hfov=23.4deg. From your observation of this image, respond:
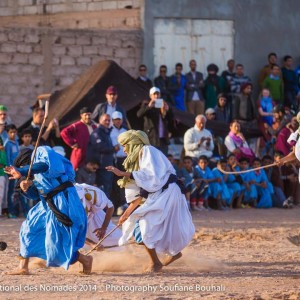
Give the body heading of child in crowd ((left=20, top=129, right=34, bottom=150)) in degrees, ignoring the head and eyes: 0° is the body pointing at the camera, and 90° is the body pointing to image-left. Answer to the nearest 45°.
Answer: approximately 0°

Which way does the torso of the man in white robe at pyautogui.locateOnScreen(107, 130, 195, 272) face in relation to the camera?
to the viewer's left

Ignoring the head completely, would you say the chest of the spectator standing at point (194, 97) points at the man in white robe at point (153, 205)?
yes

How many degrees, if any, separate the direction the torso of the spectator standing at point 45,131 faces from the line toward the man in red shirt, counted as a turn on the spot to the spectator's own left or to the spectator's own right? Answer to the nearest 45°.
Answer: approximately 45° to the spectator's own left

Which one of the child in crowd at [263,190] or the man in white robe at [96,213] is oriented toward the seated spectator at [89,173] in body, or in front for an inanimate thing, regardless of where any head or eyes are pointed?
the child in crowd

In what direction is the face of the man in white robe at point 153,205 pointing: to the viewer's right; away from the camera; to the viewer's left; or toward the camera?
to the viewer's left

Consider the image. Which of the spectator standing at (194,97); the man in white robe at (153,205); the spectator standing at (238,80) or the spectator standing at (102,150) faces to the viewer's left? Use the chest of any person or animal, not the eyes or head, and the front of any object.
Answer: the man in white robe

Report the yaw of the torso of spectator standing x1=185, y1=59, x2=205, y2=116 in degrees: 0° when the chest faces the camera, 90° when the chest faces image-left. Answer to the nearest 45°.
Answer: approximately 0°

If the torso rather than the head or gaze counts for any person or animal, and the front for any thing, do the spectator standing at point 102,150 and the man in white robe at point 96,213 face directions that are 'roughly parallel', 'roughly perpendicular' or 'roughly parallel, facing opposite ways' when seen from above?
roughly perpendicular

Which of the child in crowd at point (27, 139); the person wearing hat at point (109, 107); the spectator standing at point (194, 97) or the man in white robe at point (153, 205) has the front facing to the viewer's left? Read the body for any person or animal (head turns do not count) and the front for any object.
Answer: the man in white robe
